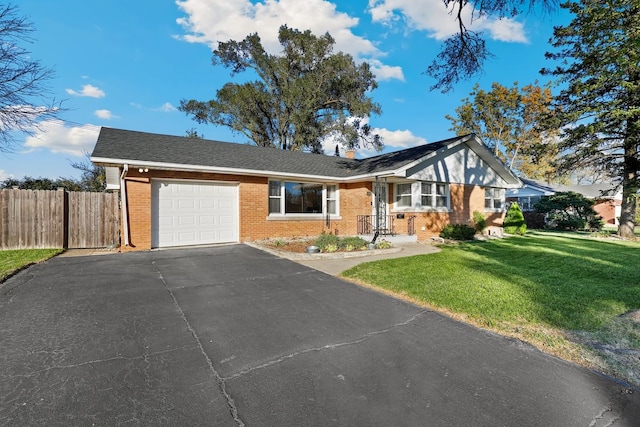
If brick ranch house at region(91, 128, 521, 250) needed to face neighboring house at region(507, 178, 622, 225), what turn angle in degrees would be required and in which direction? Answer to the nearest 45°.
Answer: approximately 90° to its left

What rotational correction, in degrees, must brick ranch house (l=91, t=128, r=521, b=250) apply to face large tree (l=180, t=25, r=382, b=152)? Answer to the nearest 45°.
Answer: approximately 135° to its left

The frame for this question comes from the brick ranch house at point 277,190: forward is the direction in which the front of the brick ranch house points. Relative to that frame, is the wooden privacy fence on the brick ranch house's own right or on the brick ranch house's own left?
on the brick ranch house's own right

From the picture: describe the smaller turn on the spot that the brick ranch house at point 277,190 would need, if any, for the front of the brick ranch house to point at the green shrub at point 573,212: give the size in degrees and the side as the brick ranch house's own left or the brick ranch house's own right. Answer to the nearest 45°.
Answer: approximately 45° to the brick ranch house's own left

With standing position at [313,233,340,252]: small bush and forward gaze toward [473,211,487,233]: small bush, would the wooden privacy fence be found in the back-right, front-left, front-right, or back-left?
back-left

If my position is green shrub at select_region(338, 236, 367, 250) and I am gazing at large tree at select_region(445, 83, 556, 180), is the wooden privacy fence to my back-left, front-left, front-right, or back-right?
back-left

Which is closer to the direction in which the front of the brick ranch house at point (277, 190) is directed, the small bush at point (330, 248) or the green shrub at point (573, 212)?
the small bush

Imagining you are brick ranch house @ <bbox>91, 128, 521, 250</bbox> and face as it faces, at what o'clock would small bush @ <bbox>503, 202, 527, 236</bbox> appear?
The small bush is roughly at 10 o'clock from the brick ranch house.

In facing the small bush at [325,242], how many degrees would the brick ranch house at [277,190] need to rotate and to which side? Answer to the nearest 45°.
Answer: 0° — it already faces it

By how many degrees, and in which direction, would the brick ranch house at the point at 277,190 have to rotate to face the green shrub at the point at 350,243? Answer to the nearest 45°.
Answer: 0° — it already faces it

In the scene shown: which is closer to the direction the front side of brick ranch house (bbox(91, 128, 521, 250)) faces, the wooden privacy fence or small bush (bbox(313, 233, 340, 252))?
the small bush
